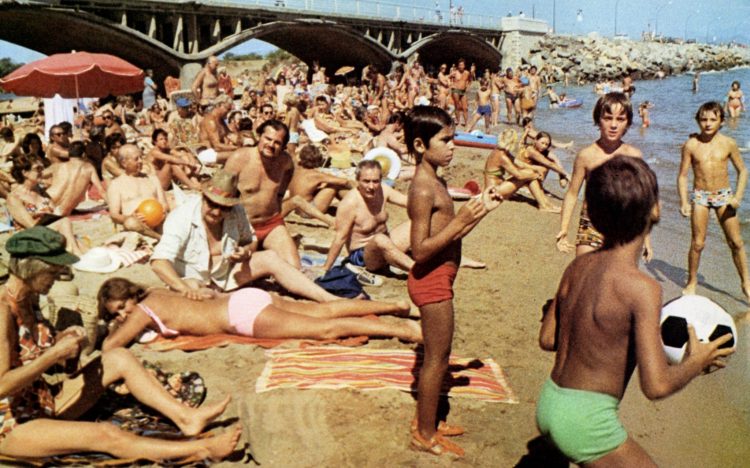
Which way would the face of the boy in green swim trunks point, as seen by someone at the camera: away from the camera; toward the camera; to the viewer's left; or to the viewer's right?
away from the camera

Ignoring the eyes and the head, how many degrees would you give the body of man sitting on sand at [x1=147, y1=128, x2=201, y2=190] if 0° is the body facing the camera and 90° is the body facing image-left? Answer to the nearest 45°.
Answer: approximately 315°

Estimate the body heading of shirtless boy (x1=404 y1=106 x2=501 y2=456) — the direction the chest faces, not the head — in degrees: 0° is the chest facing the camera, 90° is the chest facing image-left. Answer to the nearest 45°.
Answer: approximately 270°

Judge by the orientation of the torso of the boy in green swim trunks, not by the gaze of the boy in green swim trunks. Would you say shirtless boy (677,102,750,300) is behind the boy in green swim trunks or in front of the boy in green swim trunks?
in front

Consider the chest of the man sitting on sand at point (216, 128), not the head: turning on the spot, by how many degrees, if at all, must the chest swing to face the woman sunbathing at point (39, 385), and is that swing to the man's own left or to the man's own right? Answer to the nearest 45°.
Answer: approximately 90° to the man's own right

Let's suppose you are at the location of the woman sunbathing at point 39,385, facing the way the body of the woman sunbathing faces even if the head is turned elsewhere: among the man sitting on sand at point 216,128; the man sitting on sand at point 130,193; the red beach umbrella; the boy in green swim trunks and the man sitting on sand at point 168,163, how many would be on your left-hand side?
4

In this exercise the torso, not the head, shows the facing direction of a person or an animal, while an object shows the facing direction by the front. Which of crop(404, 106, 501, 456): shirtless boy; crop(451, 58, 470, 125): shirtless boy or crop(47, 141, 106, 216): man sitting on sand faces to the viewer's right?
crop(404, 106, 501, 456): shirtless boy

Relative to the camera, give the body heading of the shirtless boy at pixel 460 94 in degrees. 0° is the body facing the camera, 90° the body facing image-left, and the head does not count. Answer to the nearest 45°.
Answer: approximately 0°

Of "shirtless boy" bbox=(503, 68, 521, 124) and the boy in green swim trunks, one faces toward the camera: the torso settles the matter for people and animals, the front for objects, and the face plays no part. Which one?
the shirtless boy

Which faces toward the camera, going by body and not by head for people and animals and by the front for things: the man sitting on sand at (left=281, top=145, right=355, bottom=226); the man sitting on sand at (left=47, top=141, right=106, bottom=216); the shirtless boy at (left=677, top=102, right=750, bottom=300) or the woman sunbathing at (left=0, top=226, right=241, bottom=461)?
the shirtless boy

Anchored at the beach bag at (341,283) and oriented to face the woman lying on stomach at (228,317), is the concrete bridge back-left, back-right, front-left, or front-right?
back-right

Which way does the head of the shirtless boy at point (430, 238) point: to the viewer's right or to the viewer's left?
to the viewer's right
